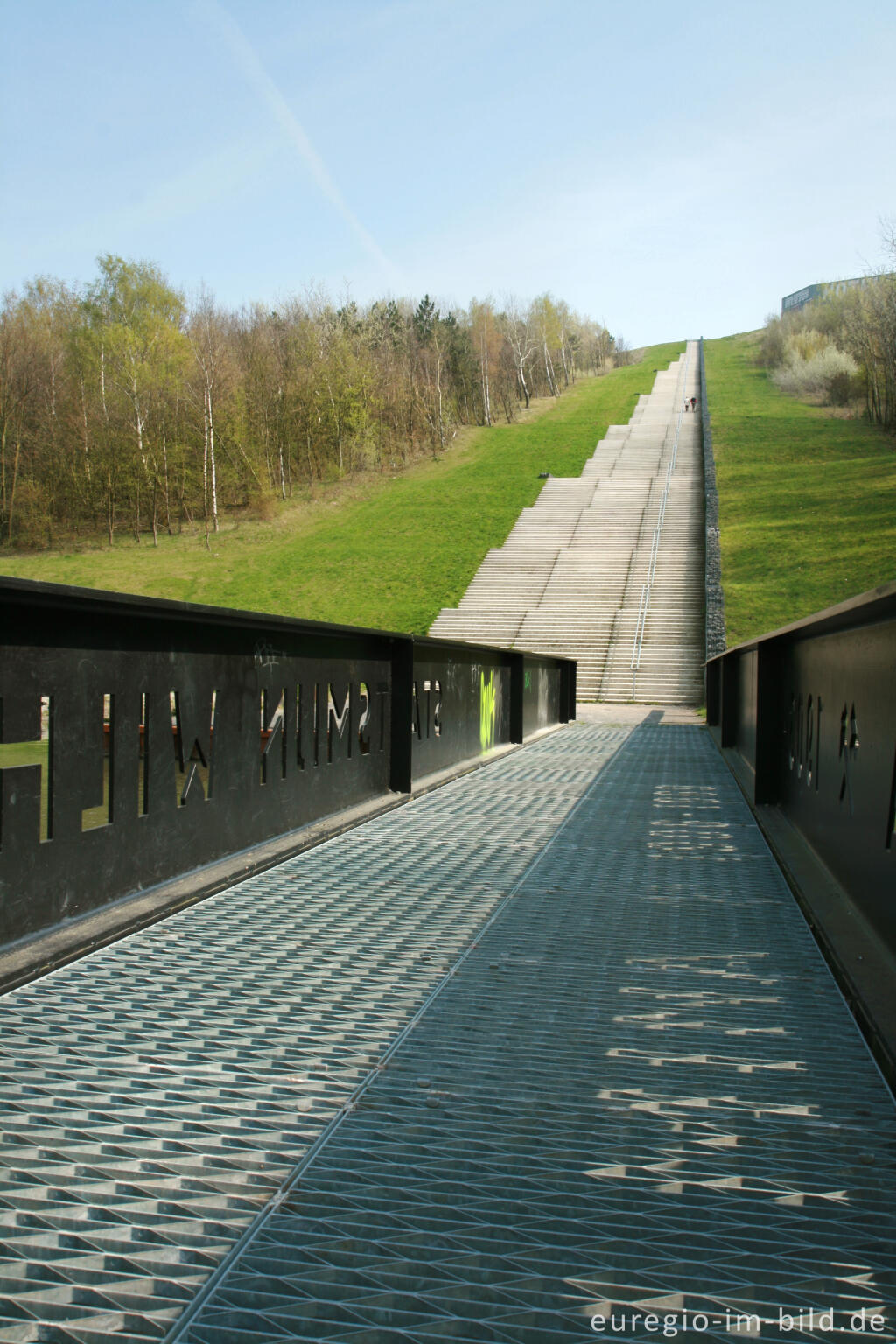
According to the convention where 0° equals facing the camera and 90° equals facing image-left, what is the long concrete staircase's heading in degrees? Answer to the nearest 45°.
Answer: approximately 0°
